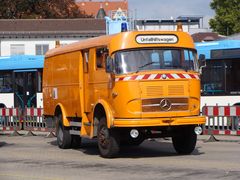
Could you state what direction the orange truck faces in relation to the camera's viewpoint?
facing the viewer and to the right of the viewer

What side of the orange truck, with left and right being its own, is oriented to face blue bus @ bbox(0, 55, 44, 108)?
back

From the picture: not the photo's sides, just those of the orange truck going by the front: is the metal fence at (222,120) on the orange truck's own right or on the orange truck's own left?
on the orange truck's own left

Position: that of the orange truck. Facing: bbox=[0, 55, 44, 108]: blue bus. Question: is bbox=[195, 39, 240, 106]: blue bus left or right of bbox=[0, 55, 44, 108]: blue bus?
right

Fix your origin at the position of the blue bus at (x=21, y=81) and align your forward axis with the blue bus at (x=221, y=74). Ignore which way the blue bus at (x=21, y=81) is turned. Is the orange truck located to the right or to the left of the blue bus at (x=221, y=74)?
right
